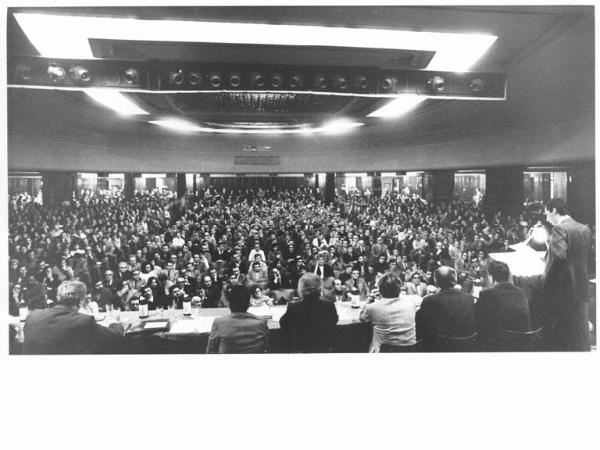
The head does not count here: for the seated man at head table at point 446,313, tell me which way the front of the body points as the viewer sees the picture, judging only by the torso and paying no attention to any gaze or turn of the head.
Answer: away from the camera

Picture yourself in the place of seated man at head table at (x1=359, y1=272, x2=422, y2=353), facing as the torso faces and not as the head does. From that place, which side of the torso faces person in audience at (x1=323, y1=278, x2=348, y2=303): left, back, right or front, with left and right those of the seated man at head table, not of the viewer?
front

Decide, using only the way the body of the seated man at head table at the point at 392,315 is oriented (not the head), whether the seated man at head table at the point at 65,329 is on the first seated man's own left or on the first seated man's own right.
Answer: on the first seated man's own left

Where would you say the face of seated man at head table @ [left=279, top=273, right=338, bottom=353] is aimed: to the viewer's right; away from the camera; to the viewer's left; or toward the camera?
away from the camera

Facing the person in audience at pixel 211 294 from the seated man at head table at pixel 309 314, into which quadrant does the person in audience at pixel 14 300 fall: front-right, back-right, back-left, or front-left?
front-left

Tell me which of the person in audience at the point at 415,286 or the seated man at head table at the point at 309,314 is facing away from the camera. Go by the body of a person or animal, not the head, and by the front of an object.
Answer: the seated man at head table

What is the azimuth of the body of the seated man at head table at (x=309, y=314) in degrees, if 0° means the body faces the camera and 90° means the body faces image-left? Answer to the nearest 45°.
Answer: approximately 180°

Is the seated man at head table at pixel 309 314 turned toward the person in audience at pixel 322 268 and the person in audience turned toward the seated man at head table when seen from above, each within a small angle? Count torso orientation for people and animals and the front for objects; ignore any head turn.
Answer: yes

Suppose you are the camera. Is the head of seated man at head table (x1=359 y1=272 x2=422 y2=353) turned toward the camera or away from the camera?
away from the camera

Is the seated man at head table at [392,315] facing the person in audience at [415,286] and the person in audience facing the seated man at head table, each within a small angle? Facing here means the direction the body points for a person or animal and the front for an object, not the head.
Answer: yes

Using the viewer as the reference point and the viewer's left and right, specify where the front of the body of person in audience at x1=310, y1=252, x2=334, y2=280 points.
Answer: facing the viewer

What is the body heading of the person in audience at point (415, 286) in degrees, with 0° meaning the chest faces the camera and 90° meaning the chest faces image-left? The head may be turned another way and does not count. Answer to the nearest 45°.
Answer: approximately 0°

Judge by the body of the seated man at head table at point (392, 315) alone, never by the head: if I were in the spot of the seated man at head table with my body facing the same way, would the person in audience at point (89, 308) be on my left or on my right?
on my left

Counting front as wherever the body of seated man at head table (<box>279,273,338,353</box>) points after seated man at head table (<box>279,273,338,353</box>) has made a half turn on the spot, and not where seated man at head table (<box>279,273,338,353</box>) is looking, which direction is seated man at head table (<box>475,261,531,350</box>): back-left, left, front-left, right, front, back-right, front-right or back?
left

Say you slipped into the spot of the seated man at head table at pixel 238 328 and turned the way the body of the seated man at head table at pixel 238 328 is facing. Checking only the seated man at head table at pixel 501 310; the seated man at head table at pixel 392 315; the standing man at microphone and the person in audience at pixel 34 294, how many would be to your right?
3

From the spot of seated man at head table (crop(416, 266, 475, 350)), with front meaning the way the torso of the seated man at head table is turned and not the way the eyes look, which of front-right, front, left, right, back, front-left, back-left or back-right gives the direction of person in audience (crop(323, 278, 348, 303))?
front-left

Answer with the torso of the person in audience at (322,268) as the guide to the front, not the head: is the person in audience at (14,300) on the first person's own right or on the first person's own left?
on the first person's own right

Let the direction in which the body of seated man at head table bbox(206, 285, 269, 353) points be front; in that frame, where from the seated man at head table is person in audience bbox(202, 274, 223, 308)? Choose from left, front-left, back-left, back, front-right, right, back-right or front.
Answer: front

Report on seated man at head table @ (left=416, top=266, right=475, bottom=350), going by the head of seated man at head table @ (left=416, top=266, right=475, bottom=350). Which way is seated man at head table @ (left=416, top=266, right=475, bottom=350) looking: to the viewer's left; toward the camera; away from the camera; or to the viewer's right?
away from the camera

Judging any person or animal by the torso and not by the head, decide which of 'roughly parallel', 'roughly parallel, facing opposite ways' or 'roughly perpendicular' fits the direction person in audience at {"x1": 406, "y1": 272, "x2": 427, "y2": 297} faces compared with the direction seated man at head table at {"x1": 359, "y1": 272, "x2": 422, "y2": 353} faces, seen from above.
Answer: roughly parallel, facing opposite ways

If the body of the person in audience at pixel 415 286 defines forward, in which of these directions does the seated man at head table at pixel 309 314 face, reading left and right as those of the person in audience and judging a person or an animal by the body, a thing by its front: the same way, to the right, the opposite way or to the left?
the opposite way

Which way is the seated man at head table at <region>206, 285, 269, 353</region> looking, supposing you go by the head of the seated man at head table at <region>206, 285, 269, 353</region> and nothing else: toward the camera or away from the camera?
away from the camera
